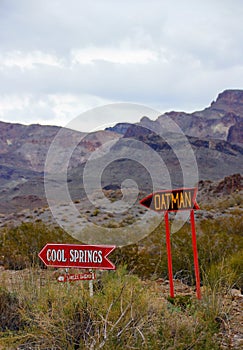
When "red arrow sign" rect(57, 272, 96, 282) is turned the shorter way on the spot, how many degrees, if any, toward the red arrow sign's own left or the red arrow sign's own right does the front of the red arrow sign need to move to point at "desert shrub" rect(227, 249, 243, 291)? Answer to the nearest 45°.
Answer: approximately 135° to the red arrow sign's own left

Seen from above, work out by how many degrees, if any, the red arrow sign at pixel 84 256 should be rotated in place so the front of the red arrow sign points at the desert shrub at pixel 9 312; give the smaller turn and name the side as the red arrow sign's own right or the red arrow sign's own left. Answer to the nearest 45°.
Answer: approximately 90° to the red arrow sign's own right
